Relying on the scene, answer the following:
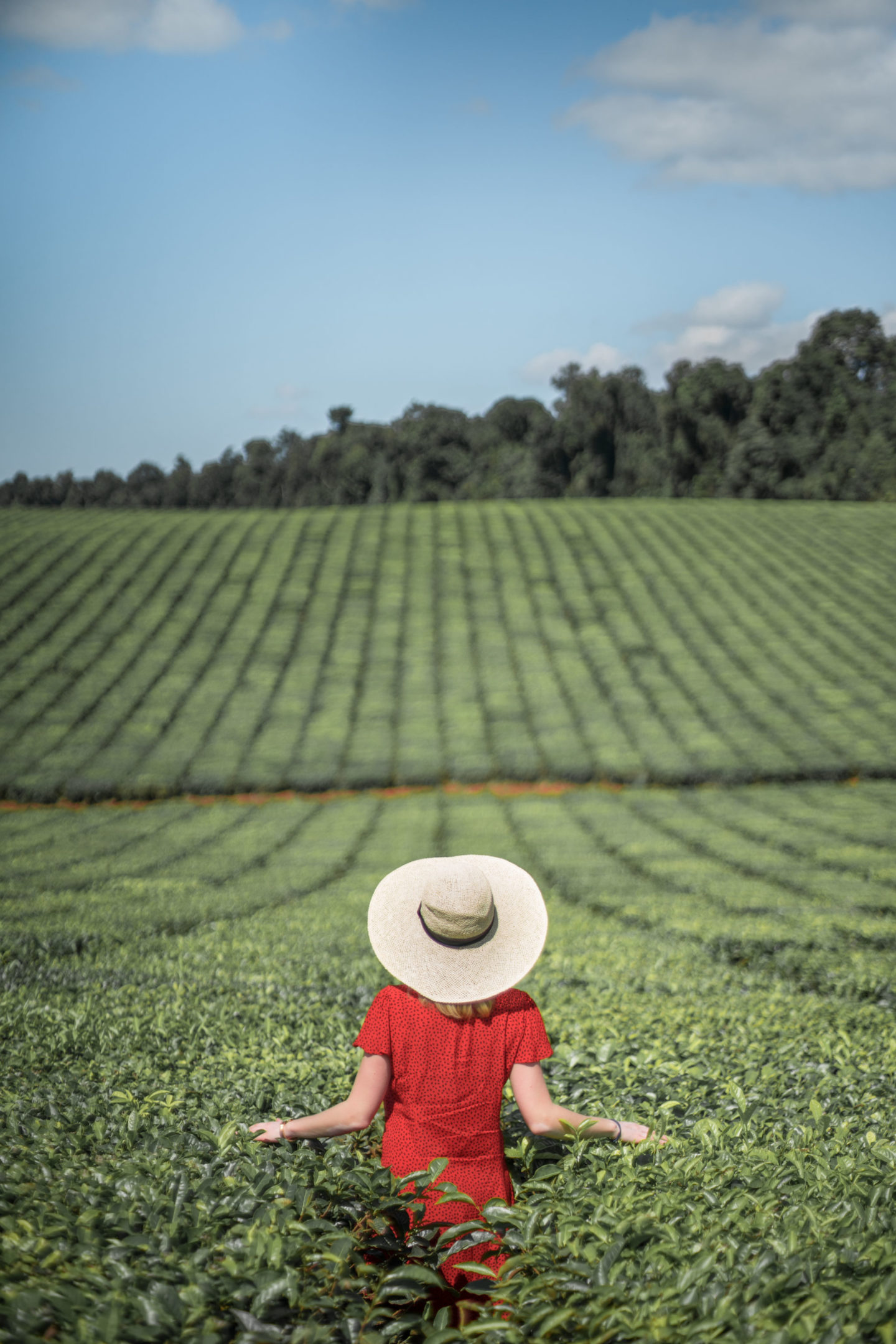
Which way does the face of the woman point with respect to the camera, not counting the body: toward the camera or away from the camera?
away from the camera

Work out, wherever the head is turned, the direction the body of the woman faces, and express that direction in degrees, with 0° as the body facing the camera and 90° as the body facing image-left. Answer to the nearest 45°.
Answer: approximately 180°
